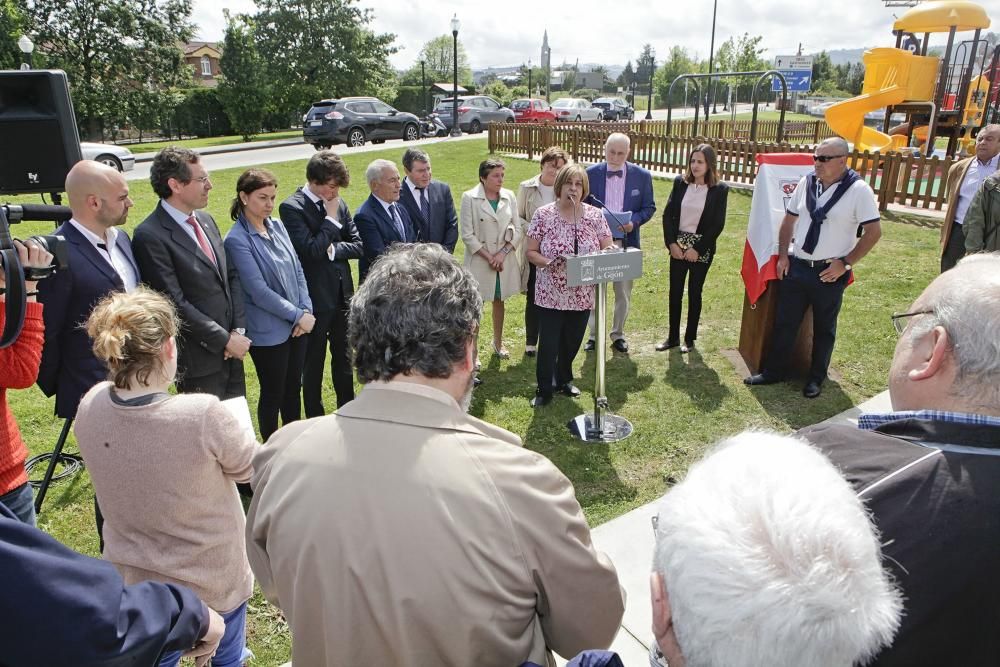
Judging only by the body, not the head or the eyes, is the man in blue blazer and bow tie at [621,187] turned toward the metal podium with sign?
yes

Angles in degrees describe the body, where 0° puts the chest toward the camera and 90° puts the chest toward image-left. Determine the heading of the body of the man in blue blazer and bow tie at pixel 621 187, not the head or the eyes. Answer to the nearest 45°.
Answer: approximately 0°

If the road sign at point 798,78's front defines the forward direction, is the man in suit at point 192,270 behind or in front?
in front

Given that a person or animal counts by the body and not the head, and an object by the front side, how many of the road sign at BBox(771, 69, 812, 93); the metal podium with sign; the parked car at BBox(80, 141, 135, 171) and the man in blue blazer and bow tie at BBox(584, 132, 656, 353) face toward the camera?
3

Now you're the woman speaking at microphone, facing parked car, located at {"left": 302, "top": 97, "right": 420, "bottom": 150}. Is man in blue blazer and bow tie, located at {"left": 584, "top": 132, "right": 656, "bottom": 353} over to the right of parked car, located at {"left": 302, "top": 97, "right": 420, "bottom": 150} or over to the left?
right

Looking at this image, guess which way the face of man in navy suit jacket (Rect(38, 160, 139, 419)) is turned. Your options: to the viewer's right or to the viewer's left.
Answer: to the viewer's right

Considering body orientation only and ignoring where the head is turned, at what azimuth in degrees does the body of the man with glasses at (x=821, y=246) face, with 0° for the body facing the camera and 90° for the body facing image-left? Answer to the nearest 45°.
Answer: approximately 45°

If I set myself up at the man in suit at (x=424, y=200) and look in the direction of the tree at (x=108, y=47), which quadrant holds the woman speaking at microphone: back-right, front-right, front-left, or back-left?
back-right

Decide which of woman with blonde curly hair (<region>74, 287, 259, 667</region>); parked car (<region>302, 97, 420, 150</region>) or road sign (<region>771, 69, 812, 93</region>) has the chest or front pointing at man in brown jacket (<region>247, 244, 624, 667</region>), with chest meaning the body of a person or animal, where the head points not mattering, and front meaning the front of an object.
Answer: the road sign

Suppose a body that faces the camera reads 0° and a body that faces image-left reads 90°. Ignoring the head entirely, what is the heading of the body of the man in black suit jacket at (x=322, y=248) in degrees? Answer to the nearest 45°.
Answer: approximately 315°

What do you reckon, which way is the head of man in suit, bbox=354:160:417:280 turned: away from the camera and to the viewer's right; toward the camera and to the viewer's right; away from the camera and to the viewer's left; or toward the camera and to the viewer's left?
toward the camera and to the viewer's right

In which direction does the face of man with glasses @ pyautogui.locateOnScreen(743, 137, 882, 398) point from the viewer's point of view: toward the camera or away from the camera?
toward the camera

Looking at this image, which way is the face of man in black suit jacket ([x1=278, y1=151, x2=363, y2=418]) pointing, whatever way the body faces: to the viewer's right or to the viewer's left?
to the viewer's right

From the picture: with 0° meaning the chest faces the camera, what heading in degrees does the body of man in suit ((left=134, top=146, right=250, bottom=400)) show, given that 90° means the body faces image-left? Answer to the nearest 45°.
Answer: approximately 315°
